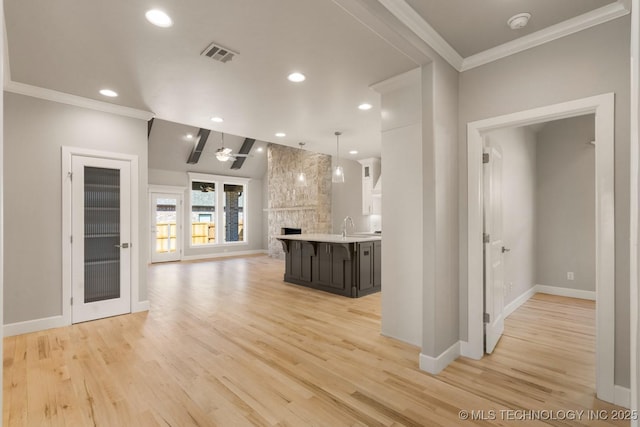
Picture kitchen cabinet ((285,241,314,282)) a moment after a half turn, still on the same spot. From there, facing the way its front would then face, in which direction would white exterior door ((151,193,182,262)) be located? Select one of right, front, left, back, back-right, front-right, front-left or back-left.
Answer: left

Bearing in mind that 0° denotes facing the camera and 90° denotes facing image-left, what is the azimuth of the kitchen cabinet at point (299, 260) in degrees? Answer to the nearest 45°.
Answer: approximately 45°

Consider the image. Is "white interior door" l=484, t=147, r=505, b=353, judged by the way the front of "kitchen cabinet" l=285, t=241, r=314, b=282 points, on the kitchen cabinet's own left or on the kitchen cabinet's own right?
on the kitchen cabinet's own left

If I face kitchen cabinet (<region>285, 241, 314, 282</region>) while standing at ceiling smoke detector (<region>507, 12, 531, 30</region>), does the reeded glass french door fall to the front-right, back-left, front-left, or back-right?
front-left

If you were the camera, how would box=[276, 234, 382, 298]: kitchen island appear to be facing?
facing the viewer and to the left of the viewer

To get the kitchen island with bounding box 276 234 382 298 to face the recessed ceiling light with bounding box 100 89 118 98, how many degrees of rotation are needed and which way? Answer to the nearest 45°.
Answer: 0° — it already faces it

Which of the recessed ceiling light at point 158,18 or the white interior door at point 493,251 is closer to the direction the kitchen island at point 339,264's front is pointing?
the recessed ceiling light

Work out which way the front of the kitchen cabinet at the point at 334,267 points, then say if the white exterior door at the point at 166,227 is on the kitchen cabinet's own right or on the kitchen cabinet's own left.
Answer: on the kitchen cabinet's own right

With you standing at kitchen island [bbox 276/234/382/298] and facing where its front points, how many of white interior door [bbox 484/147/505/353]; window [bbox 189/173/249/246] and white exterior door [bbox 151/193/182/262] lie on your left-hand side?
1

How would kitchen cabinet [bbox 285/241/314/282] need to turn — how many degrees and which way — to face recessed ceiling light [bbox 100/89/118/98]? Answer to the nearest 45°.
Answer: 0° — it already faces it

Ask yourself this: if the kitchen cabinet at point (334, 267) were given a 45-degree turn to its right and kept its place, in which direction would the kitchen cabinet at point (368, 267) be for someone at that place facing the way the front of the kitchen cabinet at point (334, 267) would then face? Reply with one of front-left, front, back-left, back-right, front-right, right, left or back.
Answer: back

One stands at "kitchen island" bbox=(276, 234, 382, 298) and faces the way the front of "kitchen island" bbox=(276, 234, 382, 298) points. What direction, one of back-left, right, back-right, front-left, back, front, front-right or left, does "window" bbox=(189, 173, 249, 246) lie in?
right

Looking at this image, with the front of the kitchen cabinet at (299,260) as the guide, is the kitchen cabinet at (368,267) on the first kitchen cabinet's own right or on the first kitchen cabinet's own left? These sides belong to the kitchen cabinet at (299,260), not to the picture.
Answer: on the first kitchen cabinet's own left

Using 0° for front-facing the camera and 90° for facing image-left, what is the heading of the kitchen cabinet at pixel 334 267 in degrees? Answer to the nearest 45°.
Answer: approximately 45°
